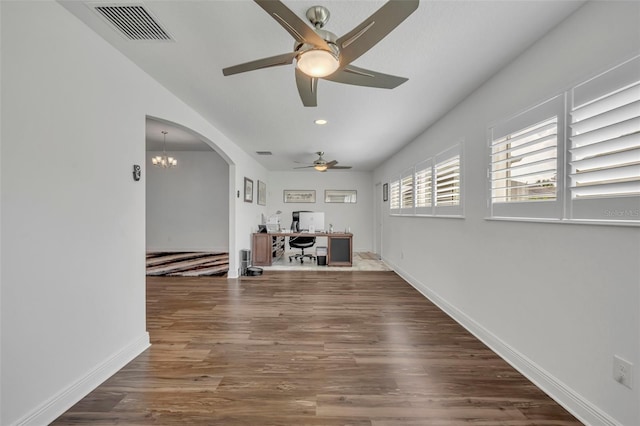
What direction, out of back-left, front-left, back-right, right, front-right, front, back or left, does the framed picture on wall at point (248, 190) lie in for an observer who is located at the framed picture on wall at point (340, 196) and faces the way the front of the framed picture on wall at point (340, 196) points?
front-right

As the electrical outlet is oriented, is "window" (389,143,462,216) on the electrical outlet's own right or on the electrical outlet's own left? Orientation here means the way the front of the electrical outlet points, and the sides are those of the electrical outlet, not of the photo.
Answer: on the electrical outlet's own right

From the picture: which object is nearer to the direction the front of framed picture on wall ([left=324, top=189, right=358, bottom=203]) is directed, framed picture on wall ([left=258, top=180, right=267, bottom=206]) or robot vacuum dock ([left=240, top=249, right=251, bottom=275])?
the robot vacuum dock

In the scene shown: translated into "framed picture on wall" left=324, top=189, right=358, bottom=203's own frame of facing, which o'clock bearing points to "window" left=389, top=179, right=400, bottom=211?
The window is roughly at 11 o'clock from the framed picture on wall.

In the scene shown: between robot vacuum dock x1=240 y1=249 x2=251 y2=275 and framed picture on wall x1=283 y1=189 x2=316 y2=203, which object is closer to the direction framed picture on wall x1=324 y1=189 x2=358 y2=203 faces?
the robot vacuum dock

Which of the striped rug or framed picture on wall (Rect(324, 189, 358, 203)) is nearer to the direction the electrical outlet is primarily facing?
the striped rug

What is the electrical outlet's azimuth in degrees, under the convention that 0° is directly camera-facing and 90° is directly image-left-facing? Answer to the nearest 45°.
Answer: approximately 45°

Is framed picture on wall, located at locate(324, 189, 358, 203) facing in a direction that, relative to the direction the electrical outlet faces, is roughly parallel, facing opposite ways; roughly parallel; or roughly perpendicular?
roughly perpendicular
